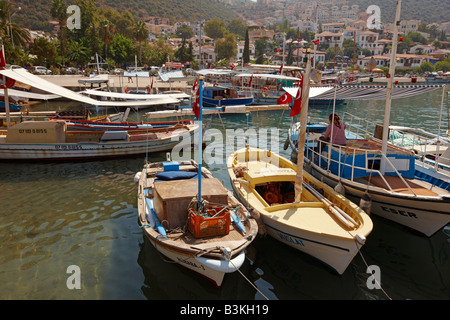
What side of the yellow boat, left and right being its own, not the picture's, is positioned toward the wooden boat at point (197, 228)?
right

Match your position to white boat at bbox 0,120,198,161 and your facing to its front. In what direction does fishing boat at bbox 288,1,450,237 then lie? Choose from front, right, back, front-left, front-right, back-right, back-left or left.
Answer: front-right

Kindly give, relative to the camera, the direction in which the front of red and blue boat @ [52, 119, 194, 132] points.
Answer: facing to the right of the viewer

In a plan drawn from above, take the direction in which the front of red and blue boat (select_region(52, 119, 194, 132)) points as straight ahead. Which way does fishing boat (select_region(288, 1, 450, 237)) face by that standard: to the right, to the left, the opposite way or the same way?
to the right

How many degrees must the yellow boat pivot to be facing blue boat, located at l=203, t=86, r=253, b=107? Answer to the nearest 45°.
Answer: approximately 135° to its left

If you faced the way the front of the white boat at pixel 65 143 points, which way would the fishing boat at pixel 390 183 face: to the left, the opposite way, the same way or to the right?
to the right

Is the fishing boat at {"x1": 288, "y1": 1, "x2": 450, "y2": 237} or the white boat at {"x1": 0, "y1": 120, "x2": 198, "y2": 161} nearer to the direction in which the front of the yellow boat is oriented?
the fishing boat

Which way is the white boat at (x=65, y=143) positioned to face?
to the viewer's right
